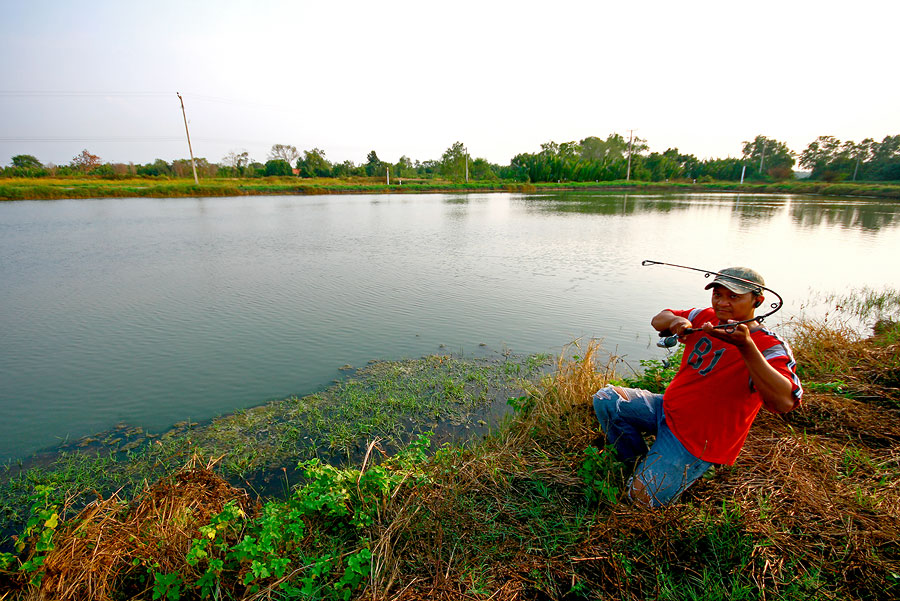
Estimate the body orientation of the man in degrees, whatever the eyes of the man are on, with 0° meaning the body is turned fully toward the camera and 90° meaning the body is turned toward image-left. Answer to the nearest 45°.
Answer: approximately 45°

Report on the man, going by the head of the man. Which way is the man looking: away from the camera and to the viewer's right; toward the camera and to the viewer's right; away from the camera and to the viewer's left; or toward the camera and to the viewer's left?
toward the camera and to the viewer's left
